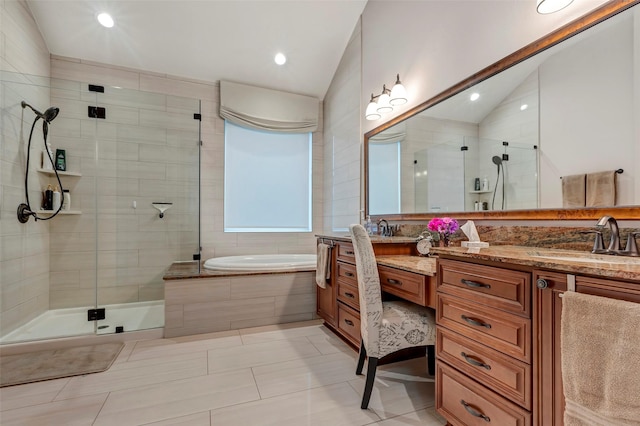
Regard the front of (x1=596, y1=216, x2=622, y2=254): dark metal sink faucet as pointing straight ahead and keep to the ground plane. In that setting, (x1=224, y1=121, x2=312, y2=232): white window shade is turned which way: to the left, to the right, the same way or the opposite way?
to the left

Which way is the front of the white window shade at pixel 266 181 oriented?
toward the camera

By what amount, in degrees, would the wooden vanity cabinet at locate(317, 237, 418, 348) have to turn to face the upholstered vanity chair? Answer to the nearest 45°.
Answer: approximately 45° to its left

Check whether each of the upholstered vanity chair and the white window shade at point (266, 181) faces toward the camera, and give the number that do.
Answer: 1

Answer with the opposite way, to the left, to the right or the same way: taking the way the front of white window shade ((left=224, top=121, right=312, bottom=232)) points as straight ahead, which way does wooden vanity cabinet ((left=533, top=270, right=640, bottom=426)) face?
to the right

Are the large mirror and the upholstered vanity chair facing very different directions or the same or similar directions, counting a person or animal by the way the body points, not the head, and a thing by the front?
very different directions

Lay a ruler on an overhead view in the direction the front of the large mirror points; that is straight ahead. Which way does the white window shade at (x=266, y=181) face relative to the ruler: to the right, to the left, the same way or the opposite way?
to the left

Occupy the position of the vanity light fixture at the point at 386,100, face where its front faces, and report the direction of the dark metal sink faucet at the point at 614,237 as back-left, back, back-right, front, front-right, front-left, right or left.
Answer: left

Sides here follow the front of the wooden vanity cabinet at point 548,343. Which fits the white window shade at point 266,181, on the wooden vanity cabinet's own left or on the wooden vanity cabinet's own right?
on the wooden vanity cabinet's own right

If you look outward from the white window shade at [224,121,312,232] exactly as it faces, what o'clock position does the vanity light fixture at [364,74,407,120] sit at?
The vanity light fixture is roughly at 11 o'clock from the white window shade.

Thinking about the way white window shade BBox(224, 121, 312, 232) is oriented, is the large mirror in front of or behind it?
in front

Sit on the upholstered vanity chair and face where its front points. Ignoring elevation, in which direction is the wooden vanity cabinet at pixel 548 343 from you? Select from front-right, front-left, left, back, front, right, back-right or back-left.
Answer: right

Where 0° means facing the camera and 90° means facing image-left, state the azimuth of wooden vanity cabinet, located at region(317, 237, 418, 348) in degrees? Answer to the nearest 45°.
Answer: approximately 45°

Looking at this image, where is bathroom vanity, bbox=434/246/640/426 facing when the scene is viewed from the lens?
facing the viewer and to the left of the viewer
